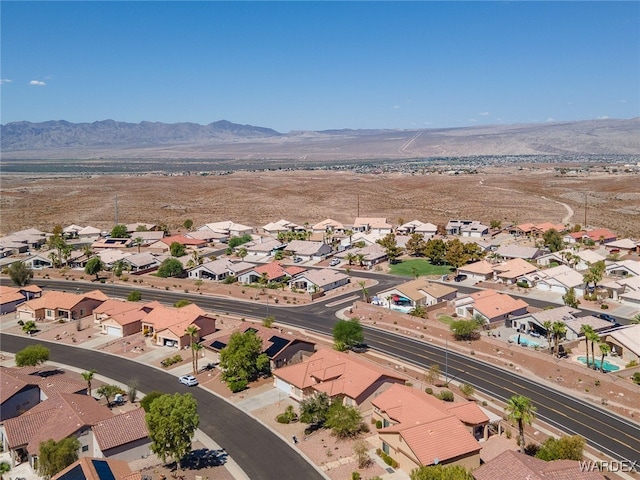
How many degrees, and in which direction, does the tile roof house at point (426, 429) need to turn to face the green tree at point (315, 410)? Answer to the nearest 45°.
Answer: approximately 45° to its right

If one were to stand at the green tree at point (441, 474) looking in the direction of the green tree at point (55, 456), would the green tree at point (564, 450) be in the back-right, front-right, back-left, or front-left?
back-right

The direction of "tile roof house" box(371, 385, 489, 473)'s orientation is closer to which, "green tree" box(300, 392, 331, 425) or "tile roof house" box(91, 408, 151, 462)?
the tile roof house

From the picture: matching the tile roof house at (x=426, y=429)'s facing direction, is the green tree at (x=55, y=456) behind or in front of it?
in front

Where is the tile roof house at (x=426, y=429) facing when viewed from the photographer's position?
facing the viewer and to the left of the viewer

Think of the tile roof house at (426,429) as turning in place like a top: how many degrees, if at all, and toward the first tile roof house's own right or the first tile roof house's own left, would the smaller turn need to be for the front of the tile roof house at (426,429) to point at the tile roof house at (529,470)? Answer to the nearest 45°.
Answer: approximately 90° to the first tile roof house's own left

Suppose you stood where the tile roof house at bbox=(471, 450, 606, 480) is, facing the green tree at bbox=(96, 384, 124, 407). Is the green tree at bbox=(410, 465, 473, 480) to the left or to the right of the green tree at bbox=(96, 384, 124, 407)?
left

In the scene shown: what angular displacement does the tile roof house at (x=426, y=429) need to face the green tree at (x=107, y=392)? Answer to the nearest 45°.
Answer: approximately 45° to its right

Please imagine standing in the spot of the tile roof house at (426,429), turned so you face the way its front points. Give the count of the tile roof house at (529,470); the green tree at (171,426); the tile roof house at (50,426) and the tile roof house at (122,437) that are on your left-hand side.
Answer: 1

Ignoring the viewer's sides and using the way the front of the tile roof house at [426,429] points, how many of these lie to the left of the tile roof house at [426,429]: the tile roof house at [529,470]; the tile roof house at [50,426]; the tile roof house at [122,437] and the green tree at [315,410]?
1

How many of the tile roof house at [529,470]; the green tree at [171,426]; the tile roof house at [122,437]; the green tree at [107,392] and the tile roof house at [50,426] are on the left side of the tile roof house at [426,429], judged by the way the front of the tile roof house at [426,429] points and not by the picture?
1

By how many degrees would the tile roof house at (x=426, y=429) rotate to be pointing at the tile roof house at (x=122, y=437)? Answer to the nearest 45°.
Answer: approximately 45° to its right

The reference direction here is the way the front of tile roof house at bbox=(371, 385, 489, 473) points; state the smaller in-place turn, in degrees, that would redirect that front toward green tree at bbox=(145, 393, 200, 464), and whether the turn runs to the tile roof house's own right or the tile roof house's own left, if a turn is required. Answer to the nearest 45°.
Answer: approximately 45° to the tile roof house's own right

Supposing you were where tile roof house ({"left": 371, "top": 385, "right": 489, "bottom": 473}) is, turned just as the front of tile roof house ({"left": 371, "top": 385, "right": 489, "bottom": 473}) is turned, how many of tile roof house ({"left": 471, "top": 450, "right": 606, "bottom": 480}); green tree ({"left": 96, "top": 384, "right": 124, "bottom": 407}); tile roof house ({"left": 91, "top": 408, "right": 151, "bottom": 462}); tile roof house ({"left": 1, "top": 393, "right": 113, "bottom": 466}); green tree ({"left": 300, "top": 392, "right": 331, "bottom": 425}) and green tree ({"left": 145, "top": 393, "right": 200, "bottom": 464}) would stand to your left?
1

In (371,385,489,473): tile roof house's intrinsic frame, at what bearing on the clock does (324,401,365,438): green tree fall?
The green tree is roughly at 2 o'clock from the tile roof house.

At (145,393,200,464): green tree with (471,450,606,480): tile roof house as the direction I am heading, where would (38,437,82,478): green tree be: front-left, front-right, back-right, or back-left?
back-right
